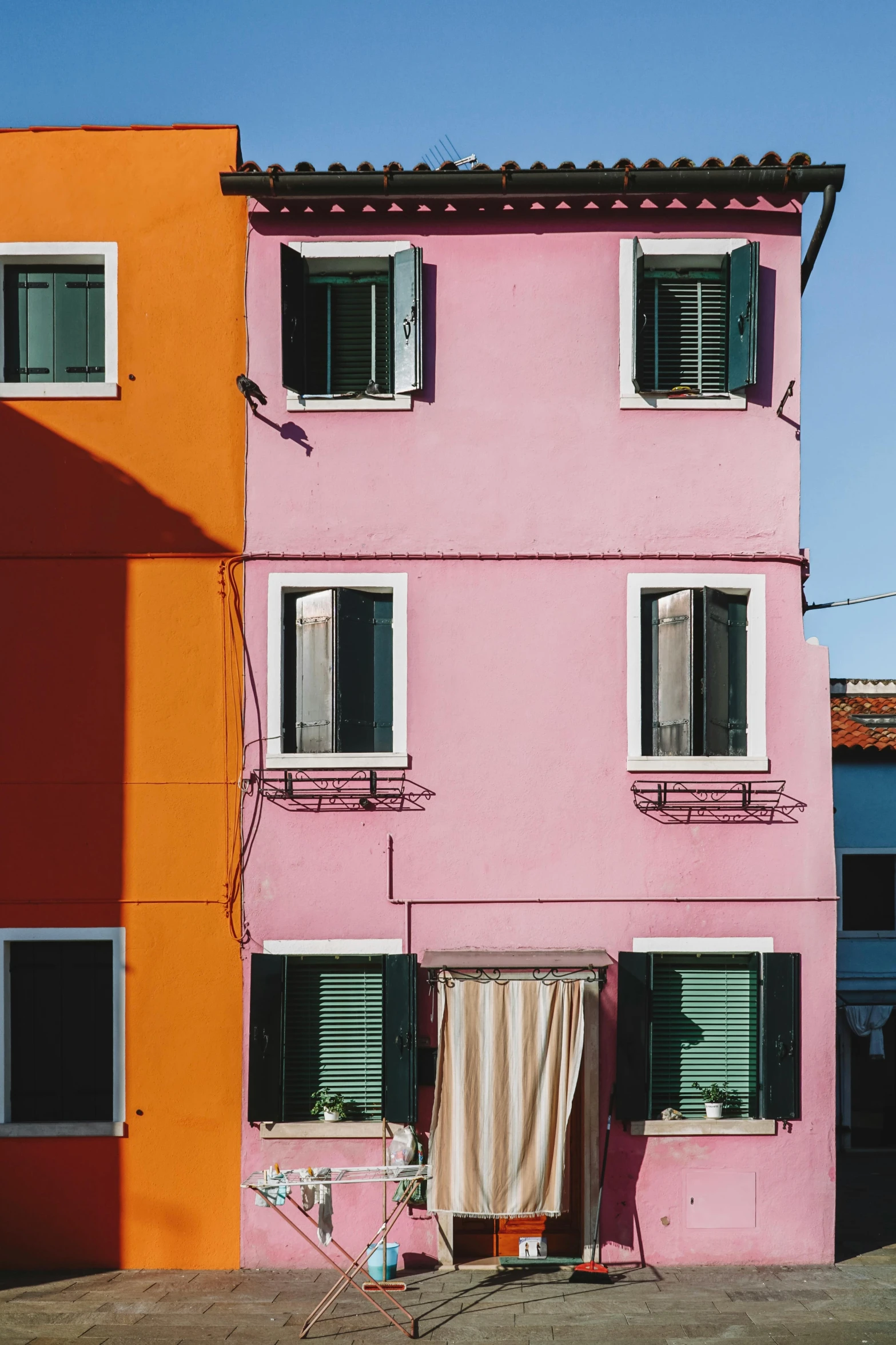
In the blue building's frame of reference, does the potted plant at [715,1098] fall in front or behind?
in front

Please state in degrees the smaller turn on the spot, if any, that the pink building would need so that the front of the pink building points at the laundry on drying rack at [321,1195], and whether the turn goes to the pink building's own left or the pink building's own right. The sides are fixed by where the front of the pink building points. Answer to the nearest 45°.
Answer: approximately 45° to the pink building's own right

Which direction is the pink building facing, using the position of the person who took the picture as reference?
facing the viewer

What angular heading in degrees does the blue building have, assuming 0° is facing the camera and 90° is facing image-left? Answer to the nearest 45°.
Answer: approximately 0°

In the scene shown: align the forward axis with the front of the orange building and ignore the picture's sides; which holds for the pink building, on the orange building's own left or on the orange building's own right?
on the orange building's own left

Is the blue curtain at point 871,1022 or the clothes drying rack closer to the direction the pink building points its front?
the clothes drying rack

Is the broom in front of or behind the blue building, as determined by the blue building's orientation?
in front
